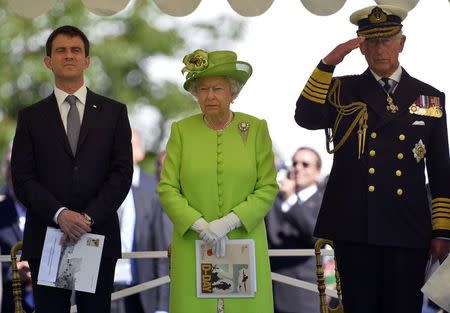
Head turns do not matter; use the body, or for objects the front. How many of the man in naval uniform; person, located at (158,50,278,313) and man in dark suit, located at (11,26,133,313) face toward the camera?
3

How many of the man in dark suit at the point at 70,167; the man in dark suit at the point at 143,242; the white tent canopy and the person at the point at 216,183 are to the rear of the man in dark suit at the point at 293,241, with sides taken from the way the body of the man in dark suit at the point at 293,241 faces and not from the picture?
0

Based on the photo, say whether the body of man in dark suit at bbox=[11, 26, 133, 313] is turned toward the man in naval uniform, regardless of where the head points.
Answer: no

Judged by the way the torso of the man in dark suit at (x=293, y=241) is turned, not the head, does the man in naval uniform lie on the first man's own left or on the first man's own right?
on the first man's own left

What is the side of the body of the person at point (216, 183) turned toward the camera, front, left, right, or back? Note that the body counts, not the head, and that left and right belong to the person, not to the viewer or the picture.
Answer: front

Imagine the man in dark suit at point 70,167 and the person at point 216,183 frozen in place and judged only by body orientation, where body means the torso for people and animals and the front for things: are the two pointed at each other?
no

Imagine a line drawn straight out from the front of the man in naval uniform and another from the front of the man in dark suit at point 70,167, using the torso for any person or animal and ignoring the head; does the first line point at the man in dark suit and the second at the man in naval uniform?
no

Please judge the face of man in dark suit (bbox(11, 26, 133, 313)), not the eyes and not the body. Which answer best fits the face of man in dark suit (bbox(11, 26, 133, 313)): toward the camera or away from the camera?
toward the camera

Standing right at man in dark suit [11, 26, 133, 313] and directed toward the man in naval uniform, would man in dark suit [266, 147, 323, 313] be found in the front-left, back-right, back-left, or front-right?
front-left

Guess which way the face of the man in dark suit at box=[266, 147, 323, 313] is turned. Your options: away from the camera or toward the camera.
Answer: toward the camera

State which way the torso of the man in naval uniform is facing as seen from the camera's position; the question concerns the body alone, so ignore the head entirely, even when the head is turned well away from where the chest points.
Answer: toward the camera

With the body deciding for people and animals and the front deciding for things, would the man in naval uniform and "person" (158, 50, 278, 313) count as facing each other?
no

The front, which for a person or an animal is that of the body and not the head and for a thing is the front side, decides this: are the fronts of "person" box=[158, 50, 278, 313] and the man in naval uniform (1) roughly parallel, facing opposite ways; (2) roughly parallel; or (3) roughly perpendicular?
roughly parallel

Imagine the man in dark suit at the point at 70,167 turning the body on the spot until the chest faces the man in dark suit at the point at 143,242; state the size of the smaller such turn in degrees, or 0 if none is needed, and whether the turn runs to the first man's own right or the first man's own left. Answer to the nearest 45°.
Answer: approximately 180°

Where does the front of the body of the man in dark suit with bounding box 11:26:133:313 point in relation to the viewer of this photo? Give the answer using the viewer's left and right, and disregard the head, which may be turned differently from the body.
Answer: facing the viewer

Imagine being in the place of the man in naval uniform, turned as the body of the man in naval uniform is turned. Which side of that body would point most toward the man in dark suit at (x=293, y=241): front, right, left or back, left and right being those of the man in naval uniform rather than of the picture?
back
